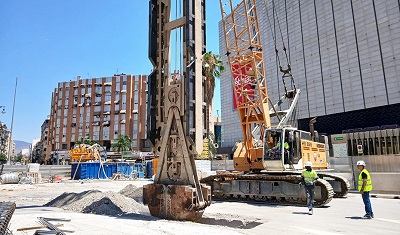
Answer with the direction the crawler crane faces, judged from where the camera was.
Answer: facing the viewer and to the left of the viewer

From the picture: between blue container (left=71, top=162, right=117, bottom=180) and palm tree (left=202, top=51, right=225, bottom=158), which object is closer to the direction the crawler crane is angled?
the blue container

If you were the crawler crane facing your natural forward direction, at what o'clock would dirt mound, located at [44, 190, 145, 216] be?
The dirt mound is roughly at 12 o'clock from the crawler crane.

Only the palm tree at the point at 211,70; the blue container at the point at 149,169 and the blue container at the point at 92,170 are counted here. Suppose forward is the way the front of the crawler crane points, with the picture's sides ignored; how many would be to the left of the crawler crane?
0

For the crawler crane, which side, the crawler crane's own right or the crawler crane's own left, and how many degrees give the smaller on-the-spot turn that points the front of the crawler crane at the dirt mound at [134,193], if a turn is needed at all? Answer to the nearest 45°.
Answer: approximately 45° to the crawler crane's own right

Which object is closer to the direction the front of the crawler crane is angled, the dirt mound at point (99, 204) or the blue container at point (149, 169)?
the dirt mound

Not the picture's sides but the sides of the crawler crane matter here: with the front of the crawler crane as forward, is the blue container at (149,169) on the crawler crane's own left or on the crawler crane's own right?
on the crawler crane's own right

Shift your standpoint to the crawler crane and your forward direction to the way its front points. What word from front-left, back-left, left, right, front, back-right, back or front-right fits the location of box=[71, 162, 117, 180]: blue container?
right

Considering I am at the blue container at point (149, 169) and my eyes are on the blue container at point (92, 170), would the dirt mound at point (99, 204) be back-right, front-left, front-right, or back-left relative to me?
front-left

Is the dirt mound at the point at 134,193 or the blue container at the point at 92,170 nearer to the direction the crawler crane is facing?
the dirt mound

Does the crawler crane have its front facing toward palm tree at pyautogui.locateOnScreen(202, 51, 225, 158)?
no
